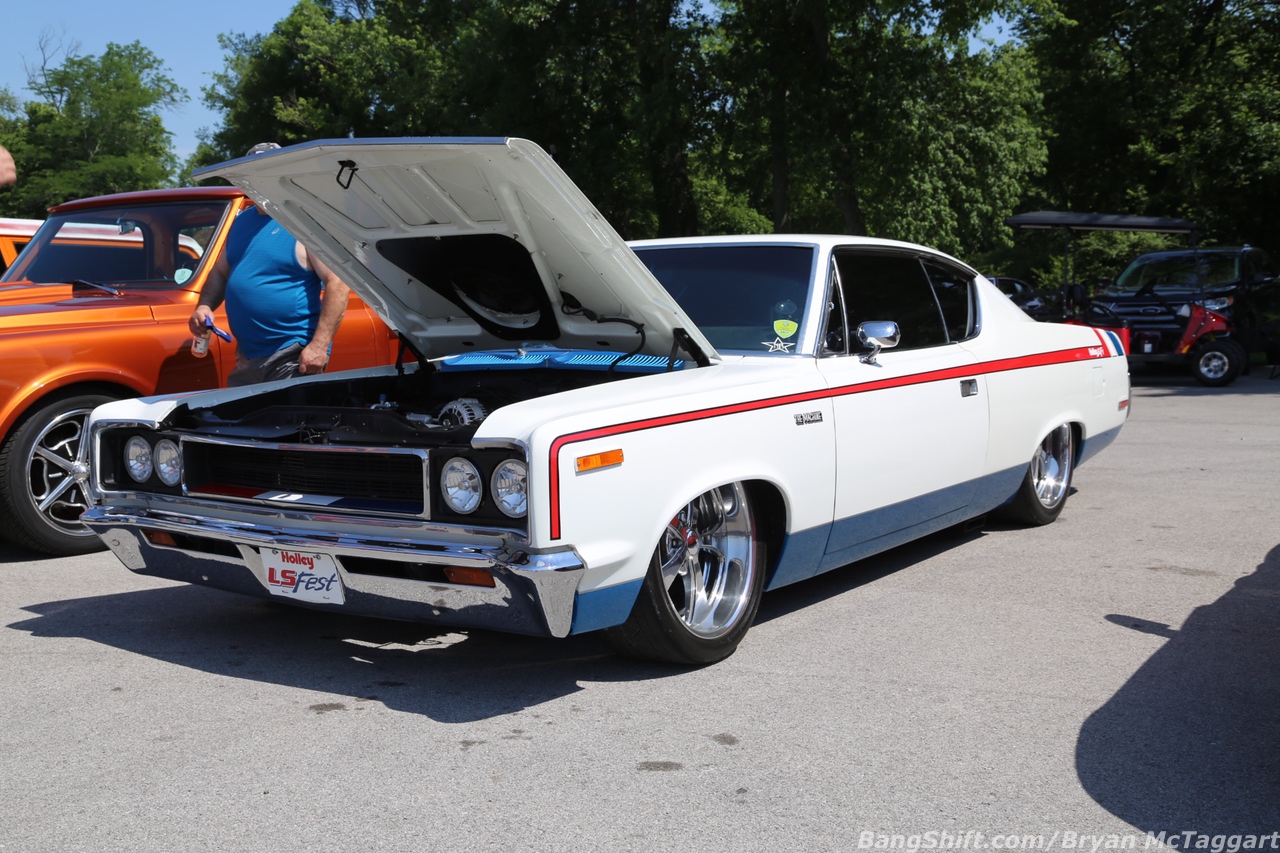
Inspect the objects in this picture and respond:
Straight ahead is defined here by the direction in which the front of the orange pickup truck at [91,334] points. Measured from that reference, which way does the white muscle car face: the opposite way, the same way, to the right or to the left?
the same way

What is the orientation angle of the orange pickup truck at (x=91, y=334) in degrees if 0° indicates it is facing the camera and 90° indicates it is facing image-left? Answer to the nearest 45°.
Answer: approximately 45°

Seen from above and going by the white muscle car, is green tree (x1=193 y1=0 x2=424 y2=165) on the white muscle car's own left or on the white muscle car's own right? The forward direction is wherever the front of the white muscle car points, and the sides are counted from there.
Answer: on the white muscle car's own right

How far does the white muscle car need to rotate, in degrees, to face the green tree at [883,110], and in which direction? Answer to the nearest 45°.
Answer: approximately 135° to its right

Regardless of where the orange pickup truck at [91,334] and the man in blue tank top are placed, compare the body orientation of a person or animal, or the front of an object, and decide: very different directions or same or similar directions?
same or similar directions

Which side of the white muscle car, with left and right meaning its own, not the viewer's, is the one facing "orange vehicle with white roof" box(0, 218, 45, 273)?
right

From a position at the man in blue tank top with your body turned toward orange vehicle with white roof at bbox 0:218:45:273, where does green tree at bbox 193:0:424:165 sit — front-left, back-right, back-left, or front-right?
front-right

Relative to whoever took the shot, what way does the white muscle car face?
facing the viewer and to the left of the viewer

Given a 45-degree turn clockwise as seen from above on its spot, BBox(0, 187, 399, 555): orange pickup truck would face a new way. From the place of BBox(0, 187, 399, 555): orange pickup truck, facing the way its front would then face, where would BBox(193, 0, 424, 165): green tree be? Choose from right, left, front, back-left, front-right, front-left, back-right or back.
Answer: right

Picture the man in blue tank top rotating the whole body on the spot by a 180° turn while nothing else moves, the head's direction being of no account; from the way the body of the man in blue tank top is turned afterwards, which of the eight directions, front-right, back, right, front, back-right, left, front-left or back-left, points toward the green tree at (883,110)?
front

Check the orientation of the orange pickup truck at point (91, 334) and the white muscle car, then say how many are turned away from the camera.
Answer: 0
